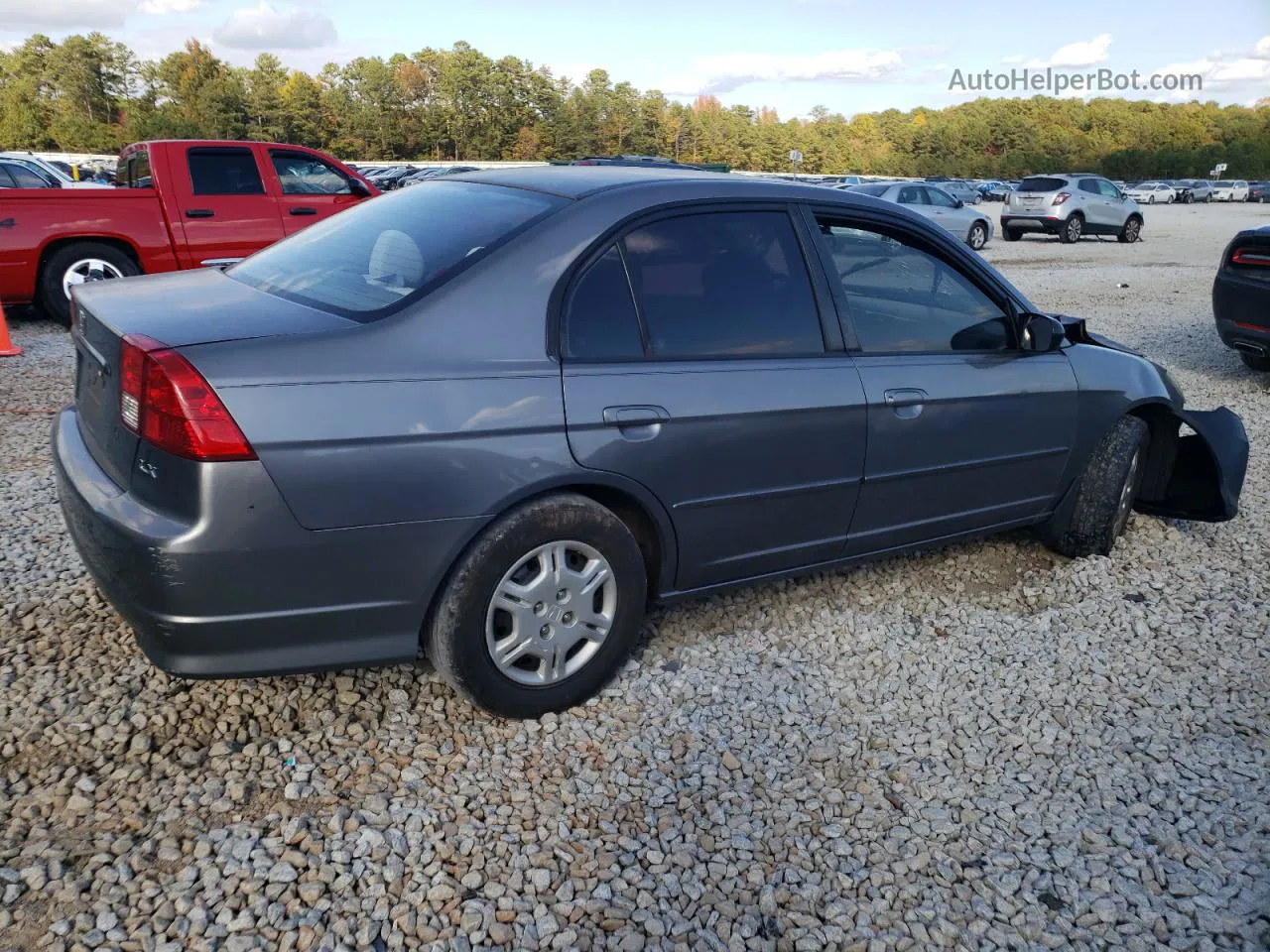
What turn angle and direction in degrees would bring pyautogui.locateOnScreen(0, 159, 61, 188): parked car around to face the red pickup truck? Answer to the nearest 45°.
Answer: approximately 90° to its right

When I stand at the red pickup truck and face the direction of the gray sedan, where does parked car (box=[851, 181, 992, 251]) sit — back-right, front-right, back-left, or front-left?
back-left

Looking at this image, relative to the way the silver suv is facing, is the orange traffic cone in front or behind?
behind

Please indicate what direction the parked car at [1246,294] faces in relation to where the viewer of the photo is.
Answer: facing away from the viewer and to the right of the viewer

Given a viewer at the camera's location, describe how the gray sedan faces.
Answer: facing away from the viewer and to the right of the viewer

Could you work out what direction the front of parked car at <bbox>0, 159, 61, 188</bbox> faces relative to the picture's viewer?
facing to the right of the viewer

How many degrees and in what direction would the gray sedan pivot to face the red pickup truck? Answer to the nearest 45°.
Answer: approximately 90° to its left

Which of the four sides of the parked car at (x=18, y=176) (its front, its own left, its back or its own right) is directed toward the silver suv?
front

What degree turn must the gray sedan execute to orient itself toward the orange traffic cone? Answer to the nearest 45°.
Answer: approximately 90° to its left

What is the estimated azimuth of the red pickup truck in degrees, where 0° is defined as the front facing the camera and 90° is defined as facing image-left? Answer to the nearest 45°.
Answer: approximately 270°

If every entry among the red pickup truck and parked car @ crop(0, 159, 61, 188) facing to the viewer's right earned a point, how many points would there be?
2
